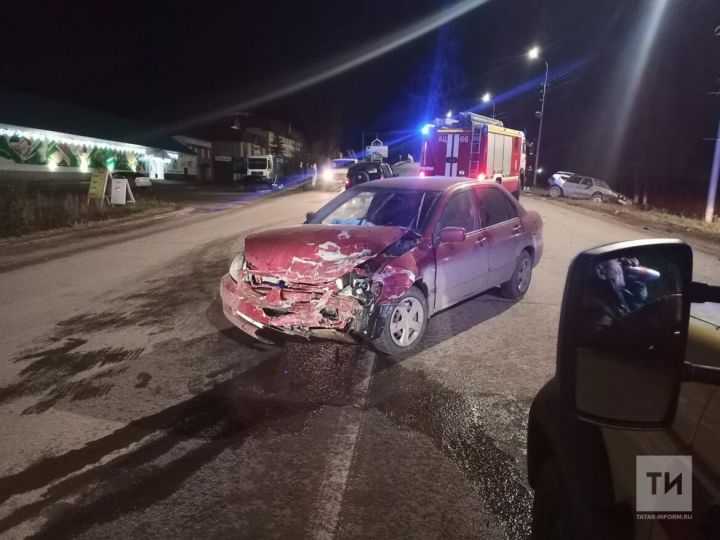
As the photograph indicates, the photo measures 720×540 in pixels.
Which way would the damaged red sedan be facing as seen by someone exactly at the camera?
facing the viewer and to the left of the viewer

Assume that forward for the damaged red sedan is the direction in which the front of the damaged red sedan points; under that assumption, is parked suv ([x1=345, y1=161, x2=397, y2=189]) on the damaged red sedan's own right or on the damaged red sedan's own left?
on the damaged red sedan's own right

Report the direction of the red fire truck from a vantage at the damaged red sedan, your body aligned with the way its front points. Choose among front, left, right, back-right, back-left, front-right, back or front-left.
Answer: back-right

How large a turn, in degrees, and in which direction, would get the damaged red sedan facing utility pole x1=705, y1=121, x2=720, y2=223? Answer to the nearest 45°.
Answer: approximately 180°
